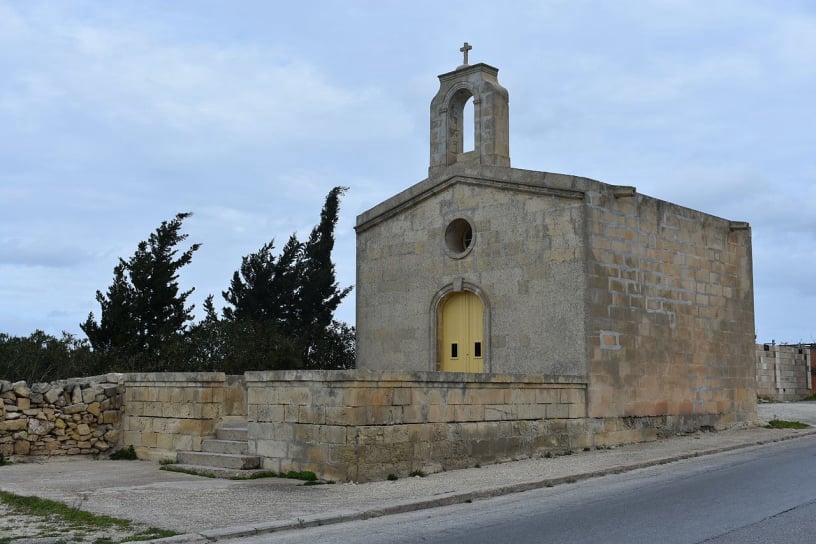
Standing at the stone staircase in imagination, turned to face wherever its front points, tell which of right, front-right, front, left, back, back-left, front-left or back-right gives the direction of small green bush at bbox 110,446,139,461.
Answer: right

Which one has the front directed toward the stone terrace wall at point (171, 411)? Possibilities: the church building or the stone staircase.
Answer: the church building

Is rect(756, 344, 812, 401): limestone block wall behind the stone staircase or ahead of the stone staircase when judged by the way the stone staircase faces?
behind

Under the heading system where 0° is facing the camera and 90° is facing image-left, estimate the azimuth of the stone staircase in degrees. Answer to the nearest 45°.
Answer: approximately 45°

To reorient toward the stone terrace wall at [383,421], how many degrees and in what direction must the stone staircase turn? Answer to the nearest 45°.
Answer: approximately 90° to its left

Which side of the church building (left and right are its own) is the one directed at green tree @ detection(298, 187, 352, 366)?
right

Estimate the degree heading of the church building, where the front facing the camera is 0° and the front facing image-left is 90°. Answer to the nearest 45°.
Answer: approximately 45°

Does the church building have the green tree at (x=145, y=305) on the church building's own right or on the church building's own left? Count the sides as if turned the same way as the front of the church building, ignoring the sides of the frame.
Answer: on the church building's own right
